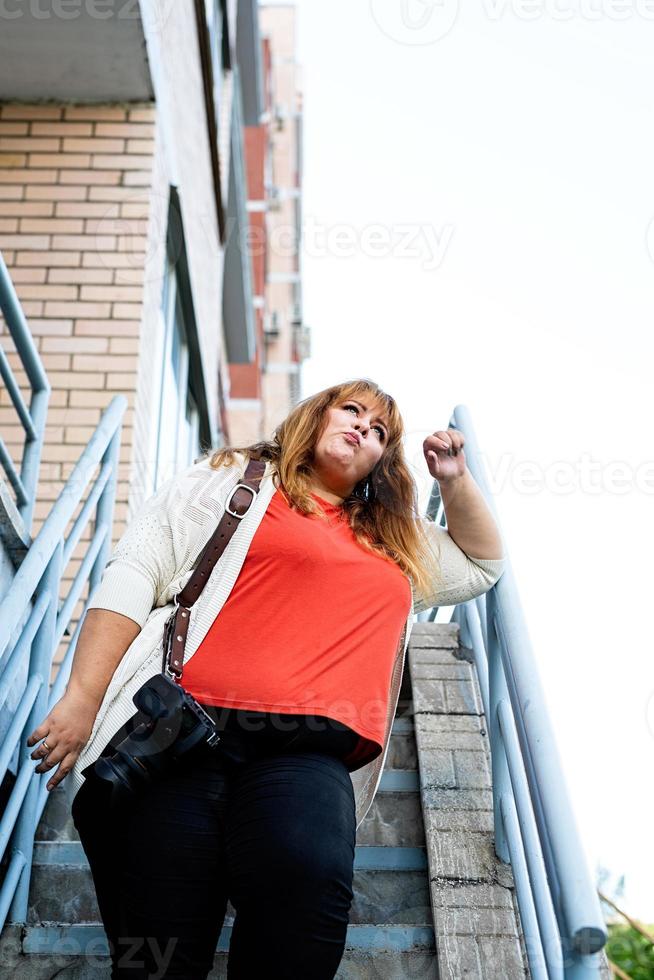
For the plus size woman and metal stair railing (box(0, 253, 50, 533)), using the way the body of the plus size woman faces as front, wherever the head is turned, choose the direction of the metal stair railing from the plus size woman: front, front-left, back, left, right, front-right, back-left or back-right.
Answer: back-right

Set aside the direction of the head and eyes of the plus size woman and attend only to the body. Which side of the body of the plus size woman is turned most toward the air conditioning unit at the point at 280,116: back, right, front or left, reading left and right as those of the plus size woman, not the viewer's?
back

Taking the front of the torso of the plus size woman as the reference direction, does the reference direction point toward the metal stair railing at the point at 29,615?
no

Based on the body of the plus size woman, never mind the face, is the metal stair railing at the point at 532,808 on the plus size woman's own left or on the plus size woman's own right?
on the plus size woman's own left

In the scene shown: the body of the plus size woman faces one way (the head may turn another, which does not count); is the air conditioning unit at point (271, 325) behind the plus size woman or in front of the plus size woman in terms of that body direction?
behind

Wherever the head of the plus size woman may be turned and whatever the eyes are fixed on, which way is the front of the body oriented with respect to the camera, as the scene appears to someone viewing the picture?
toward the camera

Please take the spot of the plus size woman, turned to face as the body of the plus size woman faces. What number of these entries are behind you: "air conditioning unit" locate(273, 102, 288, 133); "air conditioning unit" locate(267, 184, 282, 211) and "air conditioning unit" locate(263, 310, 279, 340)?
3

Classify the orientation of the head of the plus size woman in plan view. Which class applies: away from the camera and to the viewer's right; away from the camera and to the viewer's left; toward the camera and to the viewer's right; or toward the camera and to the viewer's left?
toward the camera and to the viewer's right

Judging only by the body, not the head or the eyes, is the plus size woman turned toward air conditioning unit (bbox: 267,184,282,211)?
no

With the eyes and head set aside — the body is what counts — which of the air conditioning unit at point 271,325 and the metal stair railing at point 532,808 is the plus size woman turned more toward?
the metal stair railing
